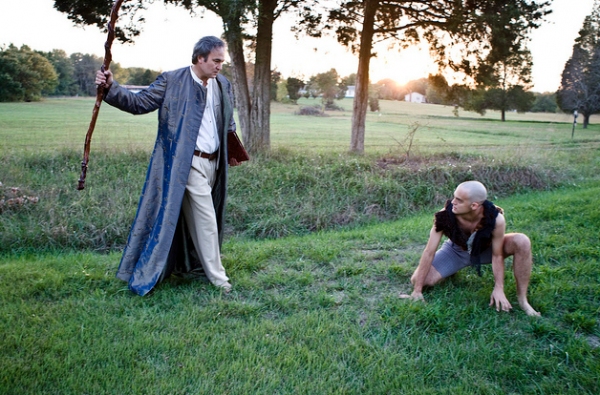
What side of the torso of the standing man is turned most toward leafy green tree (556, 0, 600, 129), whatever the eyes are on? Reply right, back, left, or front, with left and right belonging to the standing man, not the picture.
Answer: left

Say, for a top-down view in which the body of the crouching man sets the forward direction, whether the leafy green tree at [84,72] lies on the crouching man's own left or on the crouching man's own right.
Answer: on the crouching man's own right

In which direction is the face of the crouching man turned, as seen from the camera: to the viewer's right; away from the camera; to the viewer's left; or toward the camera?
to the viewer's left

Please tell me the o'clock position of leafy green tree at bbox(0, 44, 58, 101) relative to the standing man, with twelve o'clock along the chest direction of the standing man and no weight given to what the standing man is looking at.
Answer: The leafy green tree is roughly at 7 o'clock from the standing man.

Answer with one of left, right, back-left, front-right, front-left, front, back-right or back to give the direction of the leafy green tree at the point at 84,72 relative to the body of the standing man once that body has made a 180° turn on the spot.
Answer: front-right

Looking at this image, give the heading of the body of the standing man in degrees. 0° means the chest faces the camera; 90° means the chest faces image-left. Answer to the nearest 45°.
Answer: approximately 315°

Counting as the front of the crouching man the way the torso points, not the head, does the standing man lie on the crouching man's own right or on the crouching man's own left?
on the crouching man's own right

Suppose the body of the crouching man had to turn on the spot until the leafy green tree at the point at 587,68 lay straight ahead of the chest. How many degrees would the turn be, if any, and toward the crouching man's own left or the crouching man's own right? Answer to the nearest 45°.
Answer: approximately 180°

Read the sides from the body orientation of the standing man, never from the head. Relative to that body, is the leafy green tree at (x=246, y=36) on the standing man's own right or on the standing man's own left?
on the standing man's own left
